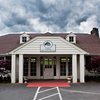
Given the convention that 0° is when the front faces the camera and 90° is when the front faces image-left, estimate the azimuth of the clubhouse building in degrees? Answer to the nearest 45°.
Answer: approximately 0°
